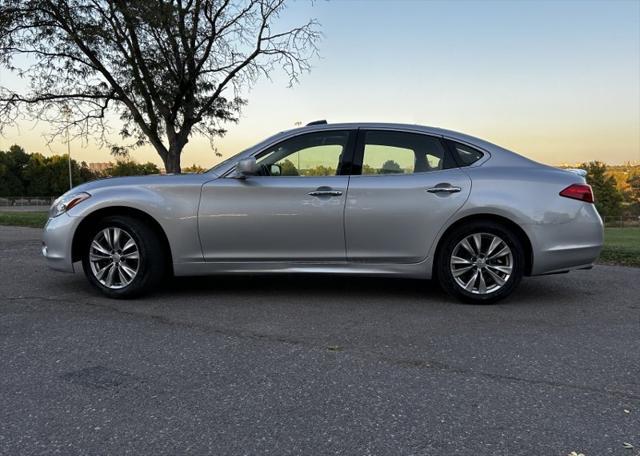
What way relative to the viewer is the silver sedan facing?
to the viewer's left
